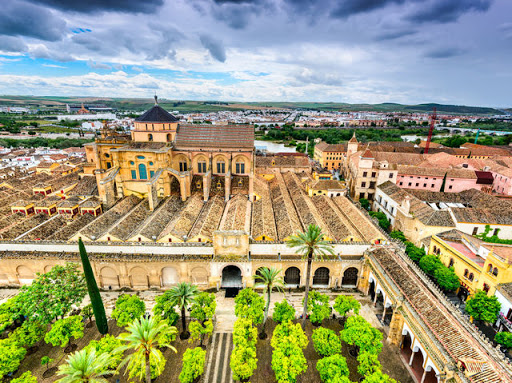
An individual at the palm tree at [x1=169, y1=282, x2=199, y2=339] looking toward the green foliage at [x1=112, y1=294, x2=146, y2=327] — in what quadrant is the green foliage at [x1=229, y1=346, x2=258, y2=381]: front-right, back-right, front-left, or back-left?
back-left

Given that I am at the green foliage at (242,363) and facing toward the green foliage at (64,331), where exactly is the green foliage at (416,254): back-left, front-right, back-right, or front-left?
back-right

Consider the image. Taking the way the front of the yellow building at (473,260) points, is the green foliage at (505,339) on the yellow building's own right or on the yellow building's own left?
on the yellow building's own left

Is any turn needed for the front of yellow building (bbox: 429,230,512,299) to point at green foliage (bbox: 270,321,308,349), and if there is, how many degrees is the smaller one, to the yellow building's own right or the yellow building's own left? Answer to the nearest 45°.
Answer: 0° — it already faces it

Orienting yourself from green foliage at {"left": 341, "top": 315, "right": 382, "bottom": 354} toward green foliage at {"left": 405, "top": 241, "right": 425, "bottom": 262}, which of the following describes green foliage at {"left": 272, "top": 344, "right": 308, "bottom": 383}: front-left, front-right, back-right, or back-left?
back-left

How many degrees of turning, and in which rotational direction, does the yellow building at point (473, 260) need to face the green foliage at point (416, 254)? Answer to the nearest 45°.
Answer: approximately 45° to its right

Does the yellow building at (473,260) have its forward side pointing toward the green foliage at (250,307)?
yes

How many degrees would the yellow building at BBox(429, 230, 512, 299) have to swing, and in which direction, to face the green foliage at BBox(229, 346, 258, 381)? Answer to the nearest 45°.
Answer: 0° — it already faces it

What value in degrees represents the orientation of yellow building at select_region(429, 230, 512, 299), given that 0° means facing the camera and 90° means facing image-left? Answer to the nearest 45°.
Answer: approximately 45°

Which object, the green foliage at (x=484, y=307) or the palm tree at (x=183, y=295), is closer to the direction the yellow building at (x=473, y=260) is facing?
the palm tree
